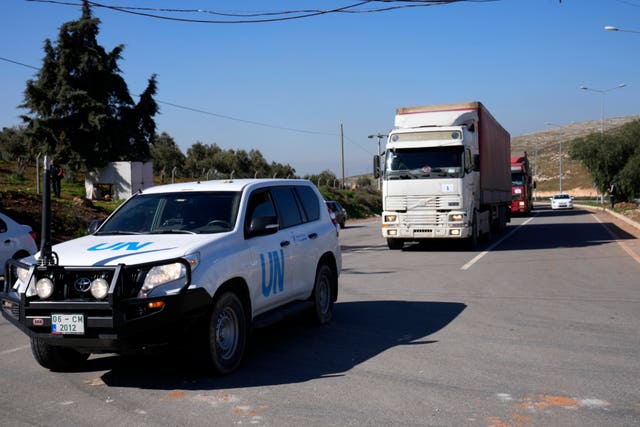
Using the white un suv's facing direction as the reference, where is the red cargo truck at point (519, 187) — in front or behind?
behind

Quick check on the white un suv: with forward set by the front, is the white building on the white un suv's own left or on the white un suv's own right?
on the white un suv's own right

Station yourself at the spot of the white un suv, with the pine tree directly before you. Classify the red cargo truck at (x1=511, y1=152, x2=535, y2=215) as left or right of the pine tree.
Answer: right

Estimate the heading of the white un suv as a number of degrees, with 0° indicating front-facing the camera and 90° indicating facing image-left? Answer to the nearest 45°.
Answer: approximately 45°

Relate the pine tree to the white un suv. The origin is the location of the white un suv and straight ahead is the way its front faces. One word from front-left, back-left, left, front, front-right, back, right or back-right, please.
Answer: back-right

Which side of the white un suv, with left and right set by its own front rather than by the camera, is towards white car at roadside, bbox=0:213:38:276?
right
